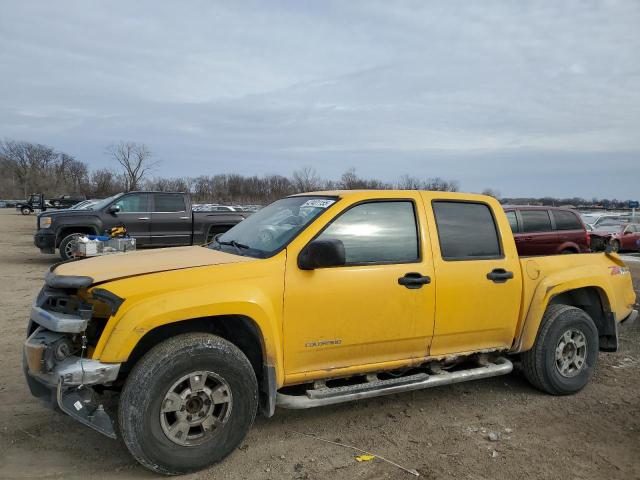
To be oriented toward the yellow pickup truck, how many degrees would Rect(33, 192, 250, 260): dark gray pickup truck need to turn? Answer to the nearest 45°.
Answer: approximately 90° to its left

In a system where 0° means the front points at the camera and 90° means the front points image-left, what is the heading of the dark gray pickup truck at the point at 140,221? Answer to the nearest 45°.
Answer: approximately 90°

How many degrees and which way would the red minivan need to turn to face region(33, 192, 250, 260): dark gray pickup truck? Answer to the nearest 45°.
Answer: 0° — it already faces it

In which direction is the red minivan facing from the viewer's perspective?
to the viewer's left

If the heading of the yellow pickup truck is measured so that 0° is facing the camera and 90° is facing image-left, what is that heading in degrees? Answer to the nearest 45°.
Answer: approximately 45°

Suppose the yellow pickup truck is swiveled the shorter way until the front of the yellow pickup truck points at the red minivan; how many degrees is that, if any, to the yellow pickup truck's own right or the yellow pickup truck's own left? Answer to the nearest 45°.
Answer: approximately 180°
